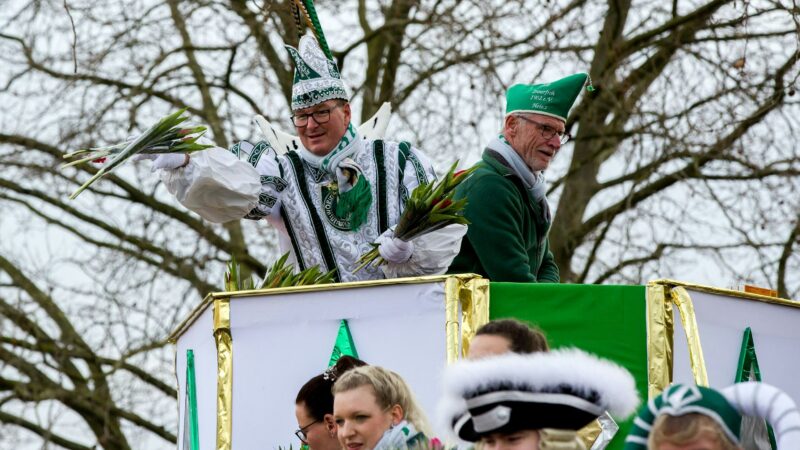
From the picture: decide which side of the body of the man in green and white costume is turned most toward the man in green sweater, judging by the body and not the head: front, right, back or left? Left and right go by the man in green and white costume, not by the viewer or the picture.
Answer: left

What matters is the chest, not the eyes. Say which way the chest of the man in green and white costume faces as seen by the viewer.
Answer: toward the camera

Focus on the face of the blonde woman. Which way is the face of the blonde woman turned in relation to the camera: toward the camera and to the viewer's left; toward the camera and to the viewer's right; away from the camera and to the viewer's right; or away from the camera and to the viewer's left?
toward the camera and to the viewer's left
